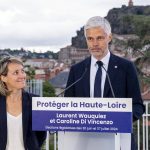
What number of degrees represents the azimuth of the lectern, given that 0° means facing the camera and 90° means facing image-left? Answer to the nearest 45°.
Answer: approximately 0°

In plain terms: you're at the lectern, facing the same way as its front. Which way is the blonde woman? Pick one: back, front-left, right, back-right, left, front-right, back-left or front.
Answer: back-right
